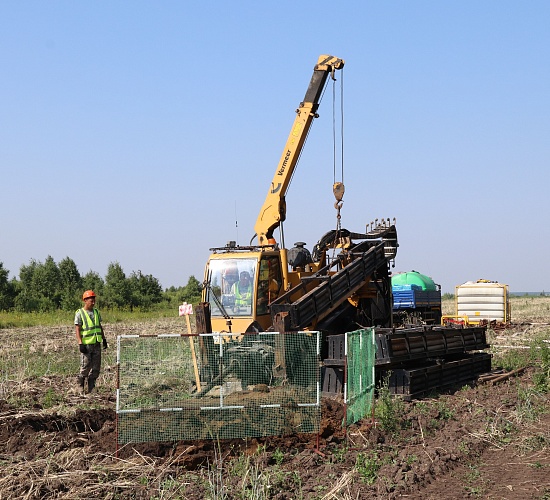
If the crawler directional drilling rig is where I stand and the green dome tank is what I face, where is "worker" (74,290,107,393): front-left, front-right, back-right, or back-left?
back-left

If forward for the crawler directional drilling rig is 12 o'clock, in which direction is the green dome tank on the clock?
The green dome tank is roughly at 5 o'clock from the crawler directional drilling rig.

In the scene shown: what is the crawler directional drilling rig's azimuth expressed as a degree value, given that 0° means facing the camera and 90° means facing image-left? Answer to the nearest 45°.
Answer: approximately 45°

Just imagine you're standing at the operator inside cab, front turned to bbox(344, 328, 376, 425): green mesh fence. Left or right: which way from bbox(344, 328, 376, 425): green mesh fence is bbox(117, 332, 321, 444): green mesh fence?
right

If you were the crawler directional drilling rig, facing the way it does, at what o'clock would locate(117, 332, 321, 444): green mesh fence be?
The green mesh fence is roughly at 11 o'clock from the crawler directional drilling rig.

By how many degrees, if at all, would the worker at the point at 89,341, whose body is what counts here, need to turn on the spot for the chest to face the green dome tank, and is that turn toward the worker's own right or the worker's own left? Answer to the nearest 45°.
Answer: approximately 90° to the worker's own left

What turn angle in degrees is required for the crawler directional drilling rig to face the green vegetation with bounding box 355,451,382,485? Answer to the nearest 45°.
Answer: approximately 45° to its left

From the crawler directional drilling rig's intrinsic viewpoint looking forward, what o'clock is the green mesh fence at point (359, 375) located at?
The green mesh fence is roughly at 10 o'clock from the crawler directional drilling rig.

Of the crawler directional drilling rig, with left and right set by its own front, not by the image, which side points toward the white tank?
back

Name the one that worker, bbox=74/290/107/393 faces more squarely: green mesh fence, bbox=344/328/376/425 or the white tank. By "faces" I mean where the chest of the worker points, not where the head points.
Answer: the green mesh fence

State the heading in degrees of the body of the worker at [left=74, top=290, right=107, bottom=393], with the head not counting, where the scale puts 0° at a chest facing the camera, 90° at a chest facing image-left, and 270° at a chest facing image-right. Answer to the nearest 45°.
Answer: approximately 315°

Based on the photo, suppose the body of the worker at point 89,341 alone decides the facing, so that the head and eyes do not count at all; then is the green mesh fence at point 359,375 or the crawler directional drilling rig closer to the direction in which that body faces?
the green mesh fence

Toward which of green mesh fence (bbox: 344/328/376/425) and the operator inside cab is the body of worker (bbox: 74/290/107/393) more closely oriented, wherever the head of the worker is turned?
the green mesh fence
